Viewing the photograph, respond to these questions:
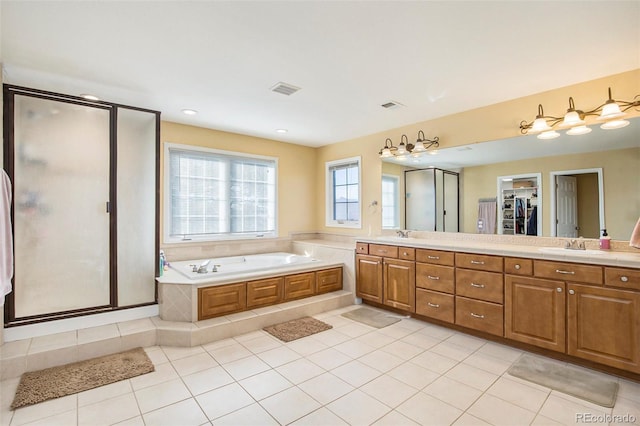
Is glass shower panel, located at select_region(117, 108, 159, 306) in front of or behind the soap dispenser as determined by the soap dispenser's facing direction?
in front

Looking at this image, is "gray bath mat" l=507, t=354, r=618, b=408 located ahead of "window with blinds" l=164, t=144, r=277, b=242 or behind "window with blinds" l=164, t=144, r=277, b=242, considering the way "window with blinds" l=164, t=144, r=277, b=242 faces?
ahead

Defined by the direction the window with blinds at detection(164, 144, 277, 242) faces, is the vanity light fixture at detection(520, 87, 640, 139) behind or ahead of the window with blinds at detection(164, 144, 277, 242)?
ahead

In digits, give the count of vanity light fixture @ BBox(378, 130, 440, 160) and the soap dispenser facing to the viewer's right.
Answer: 0

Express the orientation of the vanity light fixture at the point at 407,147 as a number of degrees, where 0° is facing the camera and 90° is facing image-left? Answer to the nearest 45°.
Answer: approximately 45°

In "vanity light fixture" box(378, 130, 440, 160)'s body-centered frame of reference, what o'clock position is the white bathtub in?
The white bathtub is roughly at 1 o'clock from the vanity light fixture.

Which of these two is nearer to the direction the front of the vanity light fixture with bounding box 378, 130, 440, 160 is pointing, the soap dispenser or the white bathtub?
the white bathtub

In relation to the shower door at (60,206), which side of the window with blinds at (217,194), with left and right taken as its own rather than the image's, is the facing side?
right
